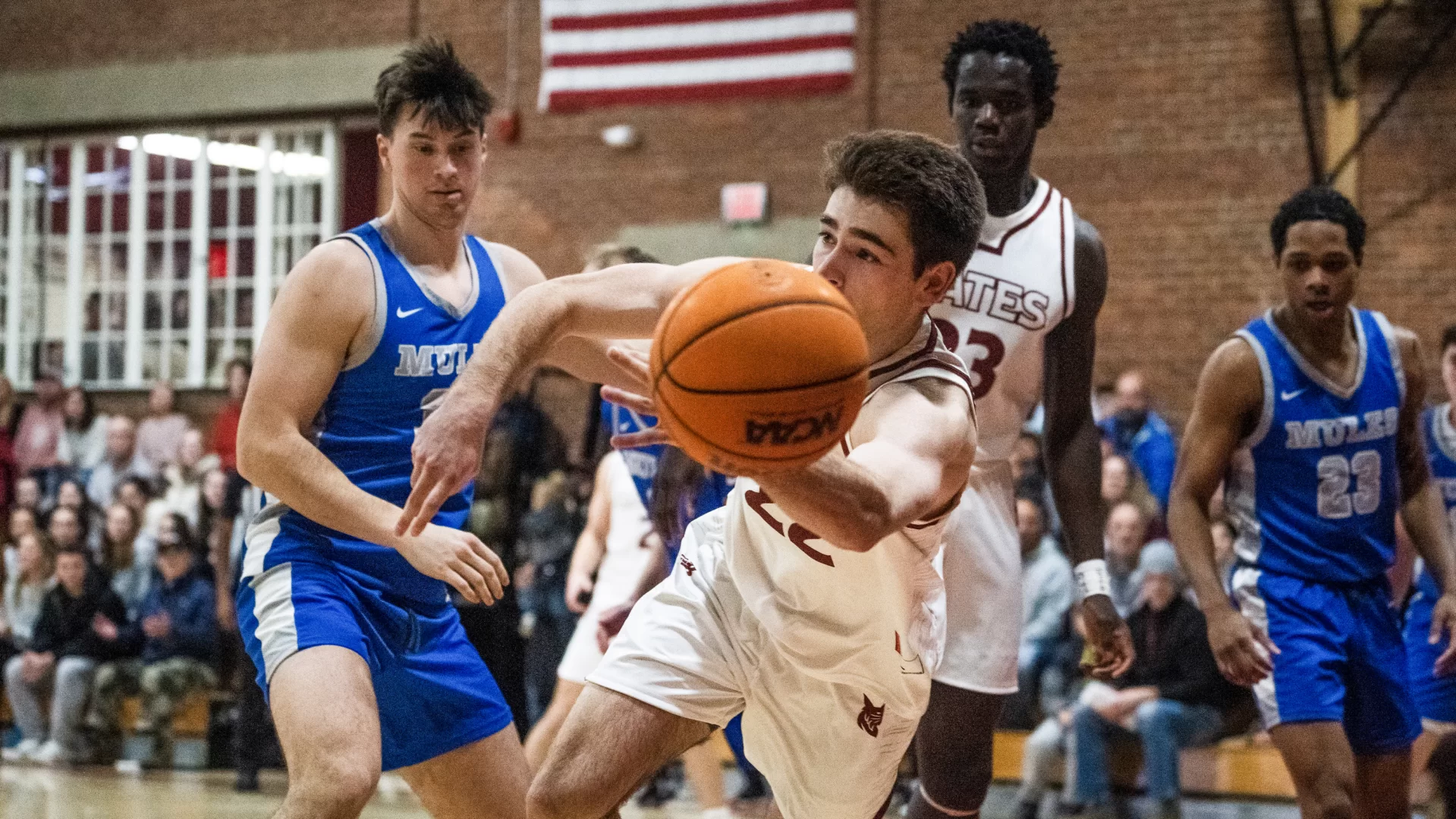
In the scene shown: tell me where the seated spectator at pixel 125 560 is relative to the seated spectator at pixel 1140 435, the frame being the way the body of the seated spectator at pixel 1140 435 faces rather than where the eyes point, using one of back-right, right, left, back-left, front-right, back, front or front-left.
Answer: front-right

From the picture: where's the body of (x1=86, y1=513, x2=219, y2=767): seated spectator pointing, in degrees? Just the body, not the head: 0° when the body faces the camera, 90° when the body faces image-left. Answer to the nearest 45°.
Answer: approximately 45°

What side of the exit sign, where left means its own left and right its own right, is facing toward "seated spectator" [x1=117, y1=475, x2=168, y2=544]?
right

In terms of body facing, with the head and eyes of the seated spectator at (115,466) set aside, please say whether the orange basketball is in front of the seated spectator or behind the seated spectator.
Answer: in front

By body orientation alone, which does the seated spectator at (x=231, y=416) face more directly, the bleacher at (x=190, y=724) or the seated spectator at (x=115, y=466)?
the bleacher
